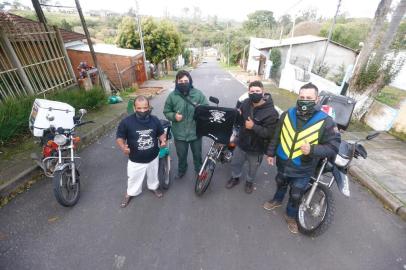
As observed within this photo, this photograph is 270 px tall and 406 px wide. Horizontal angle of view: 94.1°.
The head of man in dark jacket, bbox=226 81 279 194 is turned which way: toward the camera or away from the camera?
toward the camera

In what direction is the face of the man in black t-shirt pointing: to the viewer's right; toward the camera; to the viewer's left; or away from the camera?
toward the camera

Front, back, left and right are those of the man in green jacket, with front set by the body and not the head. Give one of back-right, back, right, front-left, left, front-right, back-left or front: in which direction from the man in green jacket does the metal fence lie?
back-right

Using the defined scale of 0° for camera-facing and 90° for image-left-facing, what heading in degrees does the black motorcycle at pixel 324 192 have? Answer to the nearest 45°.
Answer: approximately 45°

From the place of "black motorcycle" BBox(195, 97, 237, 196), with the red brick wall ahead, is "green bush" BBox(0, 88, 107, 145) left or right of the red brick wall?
left

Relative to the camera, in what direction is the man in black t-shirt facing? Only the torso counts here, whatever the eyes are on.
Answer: toward the camera

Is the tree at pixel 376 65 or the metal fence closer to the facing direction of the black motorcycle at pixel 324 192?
the metal fence

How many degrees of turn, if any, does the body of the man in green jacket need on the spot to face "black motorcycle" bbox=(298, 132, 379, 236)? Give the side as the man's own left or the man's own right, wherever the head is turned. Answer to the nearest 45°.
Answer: approximately 45° to the man's own left

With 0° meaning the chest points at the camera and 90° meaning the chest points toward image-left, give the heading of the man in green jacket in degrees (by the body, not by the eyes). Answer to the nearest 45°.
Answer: approximately 0°

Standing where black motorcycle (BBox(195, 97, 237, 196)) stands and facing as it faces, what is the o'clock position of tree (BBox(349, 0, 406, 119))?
The tree is roughly at 6 o'clock from the black motorcycle.

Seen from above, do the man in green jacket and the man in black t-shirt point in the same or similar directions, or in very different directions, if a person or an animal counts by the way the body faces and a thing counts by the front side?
same or similar directions

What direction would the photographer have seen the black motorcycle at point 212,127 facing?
facing the viewer and to the left of the viewer
